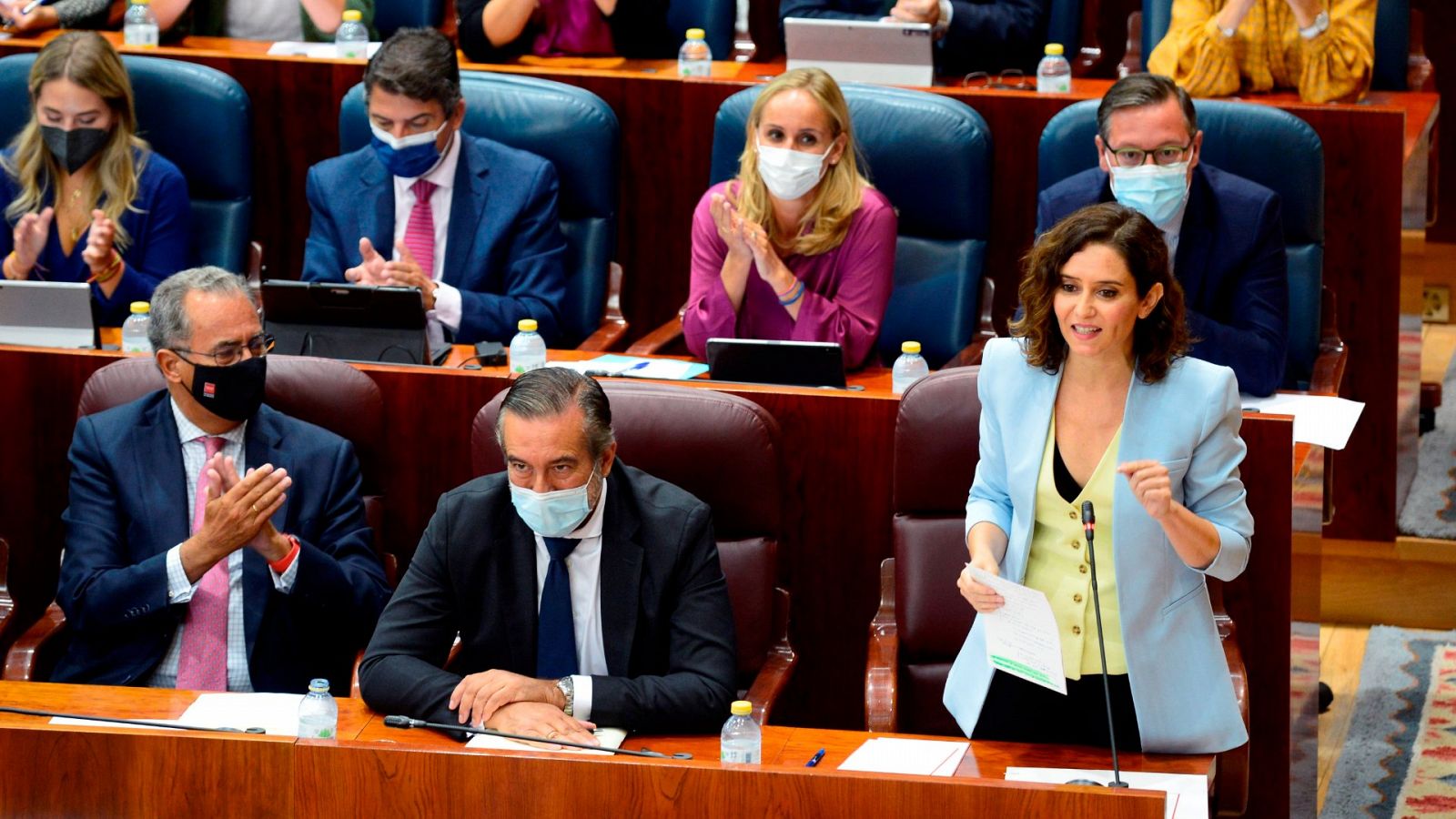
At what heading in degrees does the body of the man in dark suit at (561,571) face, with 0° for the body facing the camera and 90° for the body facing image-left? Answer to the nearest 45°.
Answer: approximately 0°

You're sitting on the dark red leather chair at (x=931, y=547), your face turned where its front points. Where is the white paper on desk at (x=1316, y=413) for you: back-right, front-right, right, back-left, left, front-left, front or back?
back-left

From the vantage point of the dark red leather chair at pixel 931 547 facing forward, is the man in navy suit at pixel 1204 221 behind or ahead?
behind

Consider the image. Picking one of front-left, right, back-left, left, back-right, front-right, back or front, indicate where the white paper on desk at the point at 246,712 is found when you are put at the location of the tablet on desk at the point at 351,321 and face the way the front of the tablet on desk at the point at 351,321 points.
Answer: back

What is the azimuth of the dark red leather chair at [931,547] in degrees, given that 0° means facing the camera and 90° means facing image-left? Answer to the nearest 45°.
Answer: approximately 0°

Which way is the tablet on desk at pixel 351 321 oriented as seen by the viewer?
away from the camera

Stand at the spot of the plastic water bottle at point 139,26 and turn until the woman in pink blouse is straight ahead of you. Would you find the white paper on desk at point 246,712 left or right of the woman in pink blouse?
right

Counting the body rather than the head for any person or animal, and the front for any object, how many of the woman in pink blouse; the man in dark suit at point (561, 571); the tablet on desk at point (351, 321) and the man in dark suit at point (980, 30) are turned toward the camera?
3

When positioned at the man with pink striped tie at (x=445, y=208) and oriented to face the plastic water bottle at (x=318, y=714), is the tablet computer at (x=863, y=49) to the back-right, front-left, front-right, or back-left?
back-left

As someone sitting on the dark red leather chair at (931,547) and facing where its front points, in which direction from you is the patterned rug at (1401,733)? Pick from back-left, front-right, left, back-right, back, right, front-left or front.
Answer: back-left
